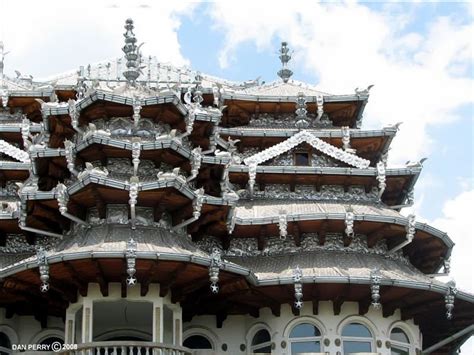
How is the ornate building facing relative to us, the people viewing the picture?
facing the viewer
